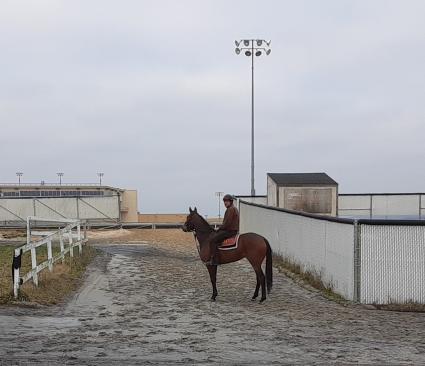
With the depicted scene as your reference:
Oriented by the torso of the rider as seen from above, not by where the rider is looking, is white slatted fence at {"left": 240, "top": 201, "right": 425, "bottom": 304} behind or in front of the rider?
behind

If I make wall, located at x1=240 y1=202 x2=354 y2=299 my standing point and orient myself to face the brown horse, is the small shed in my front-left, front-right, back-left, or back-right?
back-right

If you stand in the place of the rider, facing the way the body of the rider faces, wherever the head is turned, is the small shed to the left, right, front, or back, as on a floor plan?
right

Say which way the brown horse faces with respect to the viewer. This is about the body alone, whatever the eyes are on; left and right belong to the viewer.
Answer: facing to the left of the viewer

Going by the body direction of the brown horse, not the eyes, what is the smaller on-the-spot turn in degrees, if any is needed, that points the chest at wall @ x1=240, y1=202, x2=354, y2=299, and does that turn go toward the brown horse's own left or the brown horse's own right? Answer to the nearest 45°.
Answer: approximately 135° to the brown horse's own right

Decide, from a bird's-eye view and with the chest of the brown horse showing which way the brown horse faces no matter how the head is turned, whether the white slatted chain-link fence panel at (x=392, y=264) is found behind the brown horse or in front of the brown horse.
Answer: behind

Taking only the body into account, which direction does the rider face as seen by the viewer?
to the viewer's left

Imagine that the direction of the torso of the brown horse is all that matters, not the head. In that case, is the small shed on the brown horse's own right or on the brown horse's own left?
on the brown horse's own right
